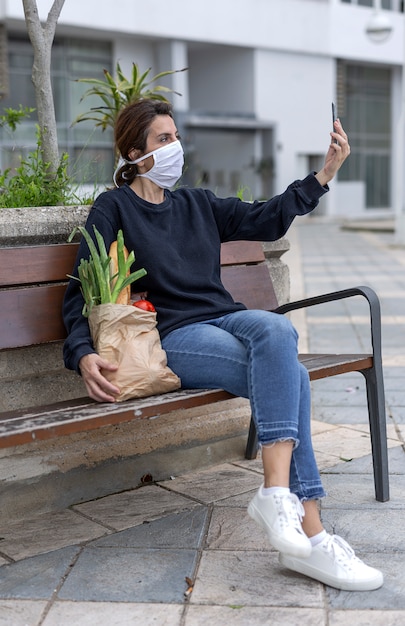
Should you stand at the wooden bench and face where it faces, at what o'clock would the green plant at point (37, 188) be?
The green plant is roughly at 7 o'clock from the wooden bench.

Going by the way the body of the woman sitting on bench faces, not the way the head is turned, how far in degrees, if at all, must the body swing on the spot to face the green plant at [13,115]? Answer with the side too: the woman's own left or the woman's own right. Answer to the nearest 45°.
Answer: approximately 180°

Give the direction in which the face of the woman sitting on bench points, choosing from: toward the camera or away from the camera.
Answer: toward the camera

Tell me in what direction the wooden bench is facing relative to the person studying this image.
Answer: facing the viewer and to the right of the viewer

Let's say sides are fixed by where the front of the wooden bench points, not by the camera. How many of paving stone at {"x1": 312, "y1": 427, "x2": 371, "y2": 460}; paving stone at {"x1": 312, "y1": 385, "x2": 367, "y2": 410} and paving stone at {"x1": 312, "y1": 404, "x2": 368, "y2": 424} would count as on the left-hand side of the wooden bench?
3

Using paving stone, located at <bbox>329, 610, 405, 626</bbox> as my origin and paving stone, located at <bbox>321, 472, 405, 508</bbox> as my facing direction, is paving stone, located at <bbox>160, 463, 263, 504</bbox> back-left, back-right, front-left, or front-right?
front-left

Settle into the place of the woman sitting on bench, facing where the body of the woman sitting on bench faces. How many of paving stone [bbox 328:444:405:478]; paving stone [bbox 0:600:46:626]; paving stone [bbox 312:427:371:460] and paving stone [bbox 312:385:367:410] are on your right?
1

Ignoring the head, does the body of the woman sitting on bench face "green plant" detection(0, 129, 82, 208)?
no

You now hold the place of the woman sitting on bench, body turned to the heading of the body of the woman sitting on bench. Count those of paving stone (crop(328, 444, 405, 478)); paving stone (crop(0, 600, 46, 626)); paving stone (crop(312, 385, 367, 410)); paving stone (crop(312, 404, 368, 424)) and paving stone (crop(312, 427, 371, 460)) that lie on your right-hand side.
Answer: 1

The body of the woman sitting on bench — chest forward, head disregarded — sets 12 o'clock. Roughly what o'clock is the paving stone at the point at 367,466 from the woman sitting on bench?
The paving stone is roughly at 9 o'clock from the woman sitting on bench.

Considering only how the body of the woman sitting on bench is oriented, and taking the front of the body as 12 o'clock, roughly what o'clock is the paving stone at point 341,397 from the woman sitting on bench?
The paving stone is roughly at 8 o'clock from the woman sitting on bench.

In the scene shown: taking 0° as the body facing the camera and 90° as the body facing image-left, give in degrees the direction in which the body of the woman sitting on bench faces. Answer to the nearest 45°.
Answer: approximately 315°
